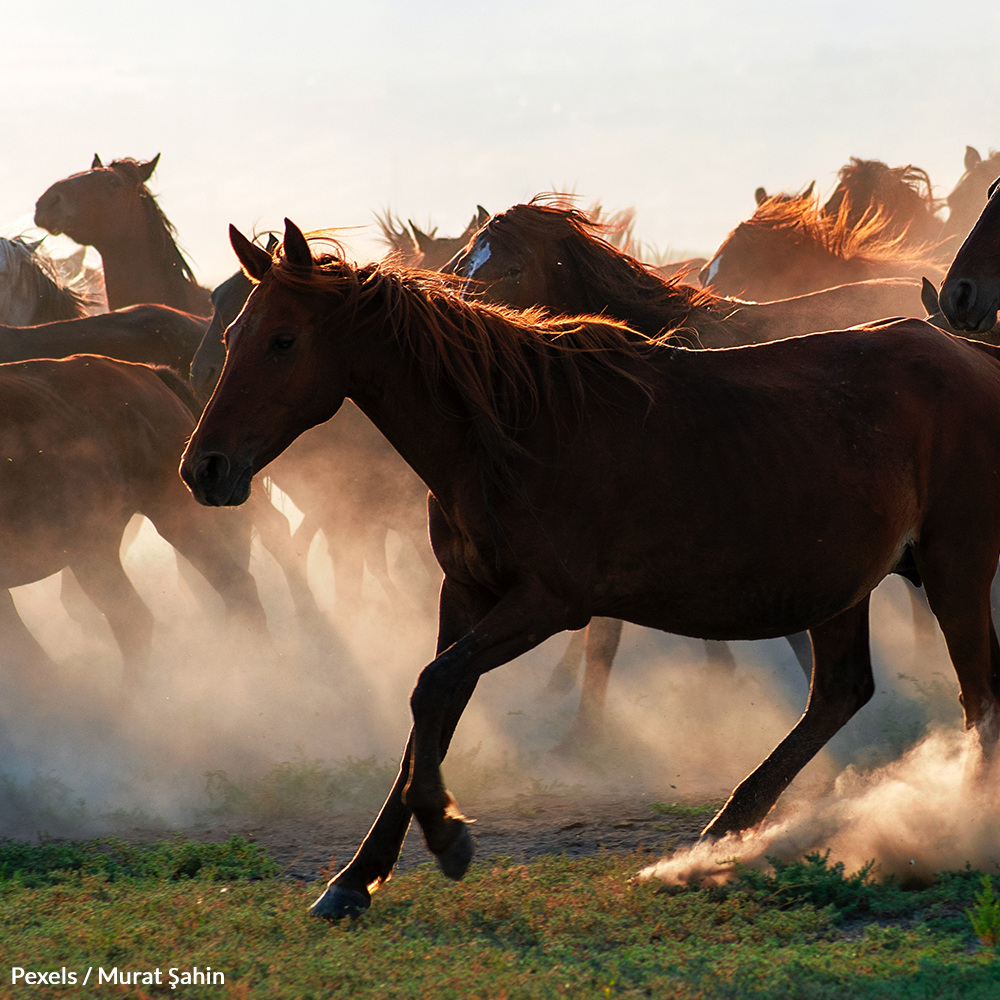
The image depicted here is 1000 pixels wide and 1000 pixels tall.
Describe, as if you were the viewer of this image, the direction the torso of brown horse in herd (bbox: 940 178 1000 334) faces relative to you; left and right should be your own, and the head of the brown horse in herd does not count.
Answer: facing to the left of the viewer

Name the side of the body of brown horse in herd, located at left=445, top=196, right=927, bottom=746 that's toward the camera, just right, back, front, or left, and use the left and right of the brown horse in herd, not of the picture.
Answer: left

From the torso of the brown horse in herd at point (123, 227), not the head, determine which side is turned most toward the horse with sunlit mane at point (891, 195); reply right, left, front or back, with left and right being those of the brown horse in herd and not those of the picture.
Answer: back

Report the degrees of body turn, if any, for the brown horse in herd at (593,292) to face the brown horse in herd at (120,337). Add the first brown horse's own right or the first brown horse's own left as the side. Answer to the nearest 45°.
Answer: approximately 45° to the first brown horse's own right

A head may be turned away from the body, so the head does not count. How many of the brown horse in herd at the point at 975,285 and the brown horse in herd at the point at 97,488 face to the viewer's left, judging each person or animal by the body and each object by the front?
2

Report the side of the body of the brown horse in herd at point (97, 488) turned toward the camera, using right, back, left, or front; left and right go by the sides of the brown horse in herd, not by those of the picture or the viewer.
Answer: left

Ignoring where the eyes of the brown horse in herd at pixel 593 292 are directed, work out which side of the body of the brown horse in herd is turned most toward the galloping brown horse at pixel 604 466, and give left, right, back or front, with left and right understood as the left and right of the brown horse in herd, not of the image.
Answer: left

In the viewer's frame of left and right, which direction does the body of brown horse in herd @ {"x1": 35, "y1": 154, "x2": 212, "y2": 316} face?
facing to the left of the viewer

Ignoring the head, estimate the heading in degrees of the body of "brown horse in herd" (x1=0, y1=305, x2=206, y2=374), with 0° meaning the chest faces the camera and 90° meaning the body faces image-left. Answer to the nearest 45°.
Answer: approximately 90°

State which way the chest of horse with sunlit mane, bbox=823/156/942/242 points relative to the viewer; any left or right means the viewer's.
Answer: facing to the left of the viewer
